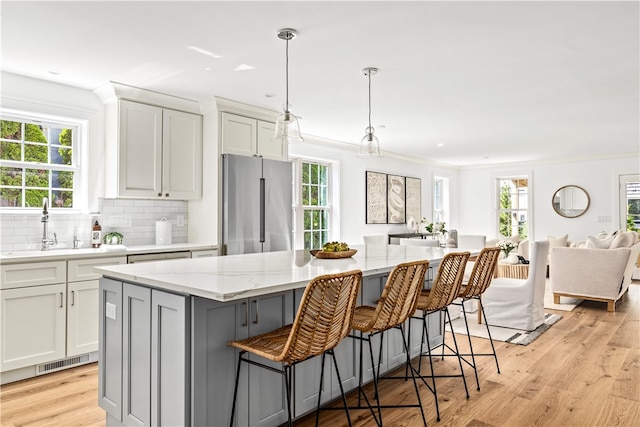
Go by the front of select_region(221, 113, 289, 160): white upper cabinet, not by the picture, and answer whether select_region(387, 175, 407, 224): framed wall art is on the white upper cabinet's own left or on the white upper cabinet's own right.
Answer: on the white upper cabinet's own left

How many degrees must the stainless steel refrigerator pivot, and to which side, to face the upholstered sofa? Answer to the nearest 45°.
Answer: approximately 45° to its left

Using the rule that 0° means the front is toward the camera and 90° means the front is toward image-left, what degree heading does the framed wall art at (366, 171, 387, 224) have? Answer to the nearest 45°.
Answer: approximately 315°

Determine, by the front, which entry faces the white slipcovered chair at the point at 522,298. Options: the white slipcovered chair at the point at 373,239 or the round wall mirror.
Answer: the round wall mirror

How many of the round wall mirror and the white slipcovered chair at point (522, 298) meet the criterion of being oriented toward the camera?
1
